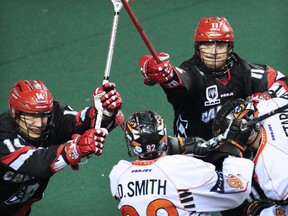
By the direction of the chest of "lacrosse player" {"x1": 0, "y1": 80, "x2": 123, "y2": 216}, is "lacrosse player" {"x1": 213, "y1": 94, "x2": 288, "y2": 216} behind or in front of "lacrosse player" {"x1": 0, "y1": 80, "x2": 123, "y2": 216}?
in front

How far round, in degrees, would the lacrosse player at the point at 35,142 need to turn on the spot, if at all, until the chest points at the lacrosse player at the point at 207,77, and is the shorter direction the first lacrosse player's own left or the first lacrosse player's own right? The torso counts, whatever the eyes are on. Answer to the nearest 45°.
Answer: approximately 45° to the first lacrosse player's own left

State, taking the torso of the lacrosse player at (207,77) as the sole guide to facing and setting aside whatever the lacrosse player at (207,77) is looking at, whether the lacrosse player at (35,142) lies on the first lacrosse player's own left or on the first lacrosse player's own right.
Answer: on the first lacrosse player's own right

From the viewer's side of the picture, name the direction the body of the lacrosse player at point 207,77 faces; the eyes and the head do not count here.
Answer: toward the camera

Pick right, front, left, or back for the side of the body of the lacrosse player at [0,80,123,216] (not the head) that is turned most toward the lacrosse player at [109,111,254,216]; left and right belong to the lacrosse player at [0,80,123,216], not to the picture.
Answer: front

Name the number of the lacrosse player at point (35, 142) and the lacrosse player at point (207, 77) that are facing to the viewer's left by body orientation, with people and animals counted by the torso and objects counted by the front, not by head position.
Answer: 0

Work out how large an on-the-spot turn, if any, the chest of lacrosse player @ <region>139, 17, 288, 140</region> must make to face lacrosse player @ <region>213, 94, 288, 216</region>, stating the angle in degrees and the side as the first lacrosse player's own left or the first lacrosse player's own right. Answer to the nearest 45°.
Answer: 0° — they already face them

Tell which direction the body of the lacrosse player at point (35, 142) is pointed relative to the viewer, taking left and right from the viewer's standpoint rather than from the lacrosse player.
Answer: facing the viewer and to the right of the viewer

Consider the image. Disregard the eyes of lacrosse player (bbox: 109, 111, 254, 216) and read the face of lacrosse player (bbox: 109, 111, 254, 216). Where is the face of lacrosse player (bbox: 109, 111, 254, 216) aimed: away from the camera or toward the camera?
away from the camera

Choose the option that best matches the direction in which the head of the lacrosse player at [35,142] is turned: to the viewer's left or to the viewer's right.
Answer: to the viewer's right
